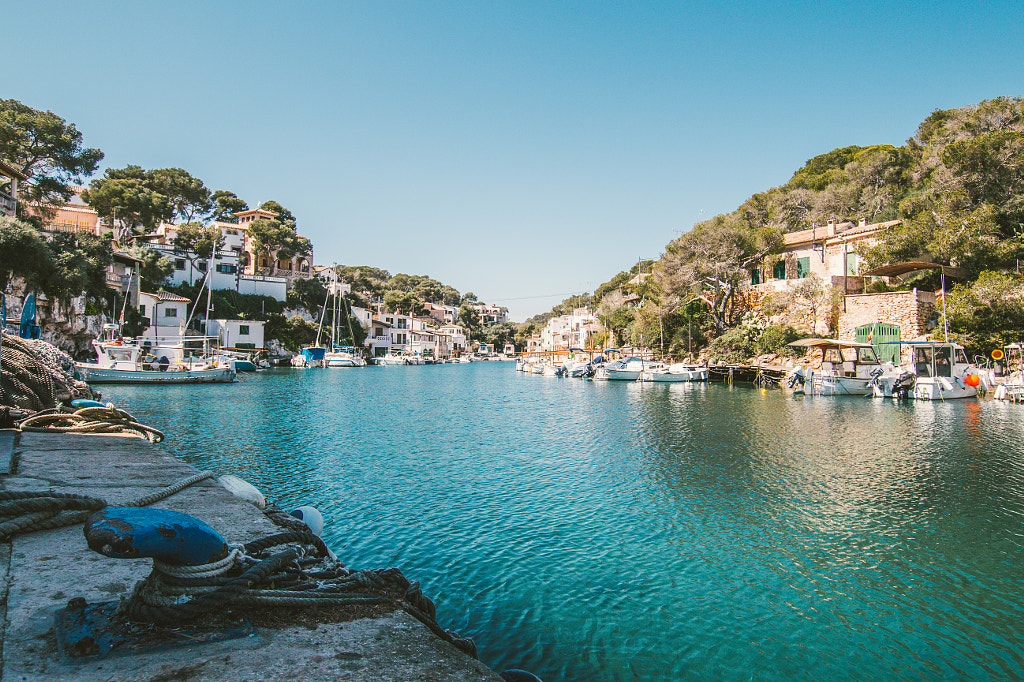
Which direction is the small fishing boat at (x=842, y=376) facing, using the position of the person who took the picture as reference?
facing to the right of the viewer

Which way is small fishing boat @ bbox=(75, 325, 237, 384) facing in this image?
to the viewer's left

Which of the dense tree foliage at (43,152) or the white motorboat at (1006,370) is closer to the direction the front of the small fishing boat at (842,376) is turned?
the white motorboat

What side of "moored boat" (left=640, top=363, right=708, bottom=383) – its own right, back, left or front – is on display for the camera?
left

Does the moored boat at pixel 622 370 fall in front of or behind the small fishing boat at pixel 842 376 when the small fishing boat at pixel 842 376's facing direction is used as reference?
behind

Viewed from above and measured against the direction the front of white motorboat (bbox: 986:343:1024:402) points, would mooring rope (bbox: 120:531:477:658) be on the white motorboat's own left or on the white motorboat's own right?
on the white motorboat's own right

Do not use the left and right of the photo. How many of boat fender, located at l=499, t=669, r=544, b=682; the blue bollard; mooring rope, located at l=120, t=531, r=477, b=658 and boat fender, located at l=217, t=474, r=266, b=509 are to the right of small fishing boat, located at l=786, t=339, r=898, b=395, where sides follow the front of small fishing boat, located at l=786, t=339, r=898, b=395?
4
